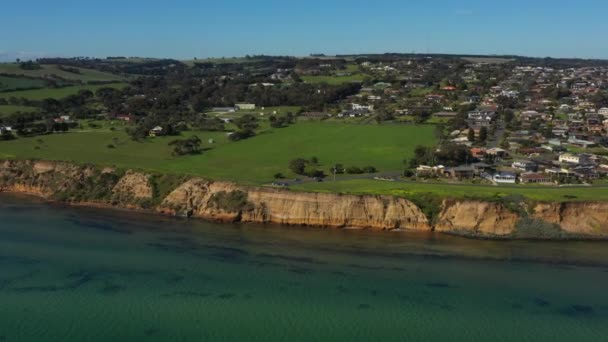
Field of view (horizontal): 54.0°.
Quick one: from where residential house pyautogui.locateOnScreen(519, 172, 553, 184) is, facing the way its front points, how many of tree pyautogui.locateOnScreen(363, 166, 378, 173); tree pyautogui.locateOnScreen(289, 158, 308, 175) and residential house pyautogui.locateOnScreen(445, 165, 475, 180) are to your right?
3

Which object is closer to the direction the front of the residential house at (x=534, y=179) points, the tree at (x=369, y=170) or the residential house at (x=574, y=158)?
the tree

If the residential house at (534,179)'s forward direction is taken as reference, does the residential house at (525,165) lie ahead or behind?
behind

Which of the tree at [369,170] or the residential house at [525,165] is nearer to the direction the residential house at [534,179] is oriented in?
the tree

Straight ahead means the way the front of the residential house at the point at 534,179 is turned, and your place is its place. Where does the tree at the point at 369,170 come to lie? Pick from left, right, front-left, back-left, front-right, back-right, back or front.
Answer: right

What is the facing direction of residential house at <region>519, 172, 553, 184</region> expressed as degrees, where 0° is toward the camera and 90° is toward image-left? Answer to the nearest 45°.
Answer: approximately 0°

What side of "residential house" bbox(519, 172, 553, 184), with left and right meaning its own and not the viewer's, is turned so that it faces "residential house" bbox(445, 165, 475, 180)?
right

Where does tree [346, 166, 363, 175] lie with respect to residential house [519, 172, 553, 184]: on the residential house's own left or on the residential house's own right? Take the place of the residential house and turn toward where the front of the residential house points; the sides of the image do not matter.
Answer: on the residential house's own right

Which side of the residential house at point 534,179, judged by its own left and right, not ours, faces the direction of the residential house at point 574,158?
back
